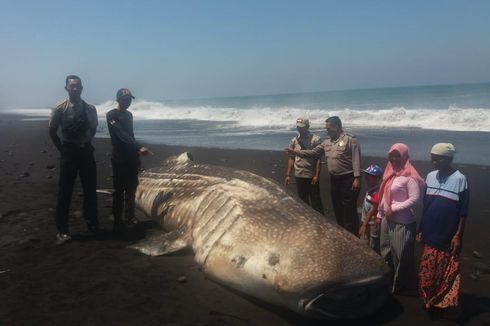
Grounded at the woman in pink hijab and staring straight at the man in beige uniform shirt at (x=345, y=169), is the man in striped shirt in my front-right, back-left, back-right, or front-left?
back-right

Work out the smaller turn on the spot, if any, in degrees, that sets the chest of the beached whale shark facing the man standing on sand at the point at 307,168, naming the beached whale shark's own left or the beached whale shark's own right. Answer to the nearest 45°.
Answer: approximately 135° to the beached whale shark's own left

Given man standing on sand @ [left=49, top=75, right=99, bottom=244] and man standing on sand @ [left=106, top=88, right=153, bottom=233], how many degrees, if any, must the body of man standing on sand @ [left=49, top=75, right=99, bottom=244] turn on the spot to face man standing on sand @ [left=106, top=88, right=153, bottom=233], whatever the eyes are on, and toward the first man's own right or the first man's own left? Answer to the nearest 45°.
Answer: approximately 90° to the first man's own left

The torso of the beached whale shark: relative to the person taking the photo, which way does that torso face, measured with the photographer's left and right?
facing the viewer and to the right of the viewer

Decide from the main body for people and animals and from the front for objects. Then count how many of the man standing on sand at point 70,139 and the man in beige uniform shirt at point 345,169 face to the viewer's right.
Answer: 0

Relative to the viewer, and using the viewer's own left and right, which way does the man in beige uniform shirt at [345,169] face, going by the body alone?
facing the viewer and to the left of the viewer
